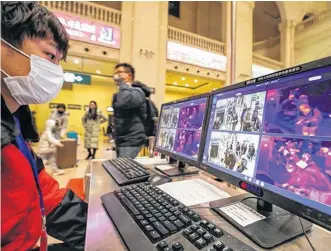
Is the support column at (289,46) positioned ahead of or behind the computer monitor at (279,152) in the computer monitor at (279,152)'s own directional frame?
behind

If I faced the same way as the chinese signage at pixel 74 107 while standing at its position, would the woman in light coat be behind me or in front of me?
in front

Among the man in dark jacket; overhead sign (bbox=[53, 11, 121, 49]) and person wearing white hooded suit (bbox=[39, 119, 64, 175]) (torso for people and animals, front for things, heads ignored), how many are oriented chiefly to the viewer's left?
1

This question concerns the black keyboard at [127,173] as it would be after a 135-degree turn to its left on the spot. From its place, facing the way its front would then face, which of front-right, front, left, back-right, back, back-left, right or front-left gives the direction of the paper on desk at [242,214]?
front-right

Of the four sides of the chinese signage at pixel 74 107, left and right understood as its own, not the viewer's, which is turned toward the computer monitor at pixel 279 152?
front

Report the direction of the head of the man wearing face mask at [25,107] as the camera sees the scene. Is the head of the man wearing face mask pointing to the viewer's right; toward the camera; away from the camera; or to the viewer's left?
to the viewer's right

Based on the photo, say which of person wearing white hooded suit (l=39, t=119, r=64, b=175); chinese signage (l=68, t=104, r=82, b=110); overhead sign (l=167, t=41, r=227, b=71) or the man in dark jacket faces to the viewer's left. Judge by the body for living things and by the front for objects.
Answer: the man in dark jacket

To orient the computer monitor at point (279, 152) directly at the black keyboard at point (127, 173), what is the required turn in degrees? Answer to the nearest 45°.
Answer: approximately 45° to its right

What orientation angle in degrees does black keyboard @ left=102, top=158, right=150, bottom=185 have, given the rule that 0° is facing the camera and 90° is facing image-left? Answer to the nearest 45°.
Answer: approximately 45°

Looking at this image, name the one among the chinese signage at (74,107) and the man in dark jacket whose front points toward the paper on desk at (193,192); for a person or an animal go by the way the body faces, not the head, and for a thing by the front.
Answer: the chinese signage

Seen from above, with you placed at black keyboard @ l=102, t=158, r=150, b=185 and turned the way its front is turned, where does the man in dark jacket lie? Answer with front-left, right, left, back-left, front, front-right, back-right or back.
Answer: back-right

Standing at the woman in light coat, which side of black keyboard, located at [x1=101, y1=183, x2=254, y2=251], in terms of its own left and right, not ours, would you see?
right
